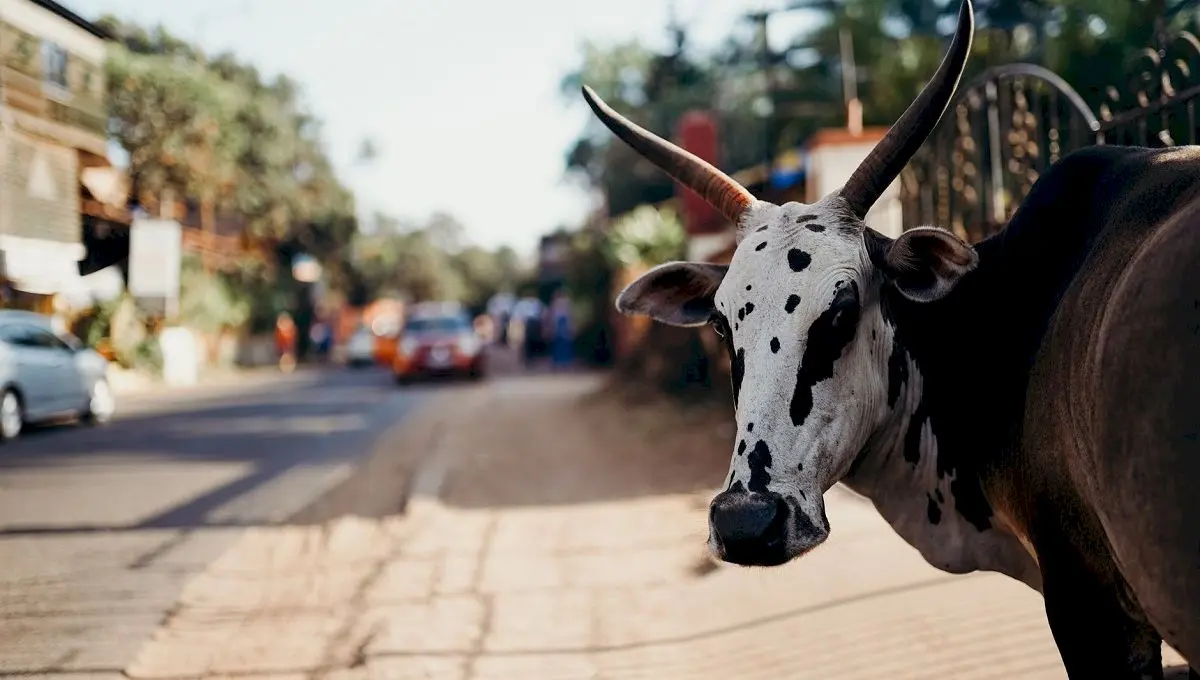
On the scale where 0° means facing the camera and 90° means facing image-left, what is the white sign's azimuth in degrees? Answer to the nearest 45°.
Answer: approximately 0°

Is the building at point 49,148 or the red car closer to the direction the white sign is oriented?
the building

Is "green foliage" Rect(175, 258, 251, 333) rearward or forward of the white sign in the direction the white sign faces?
rearward
